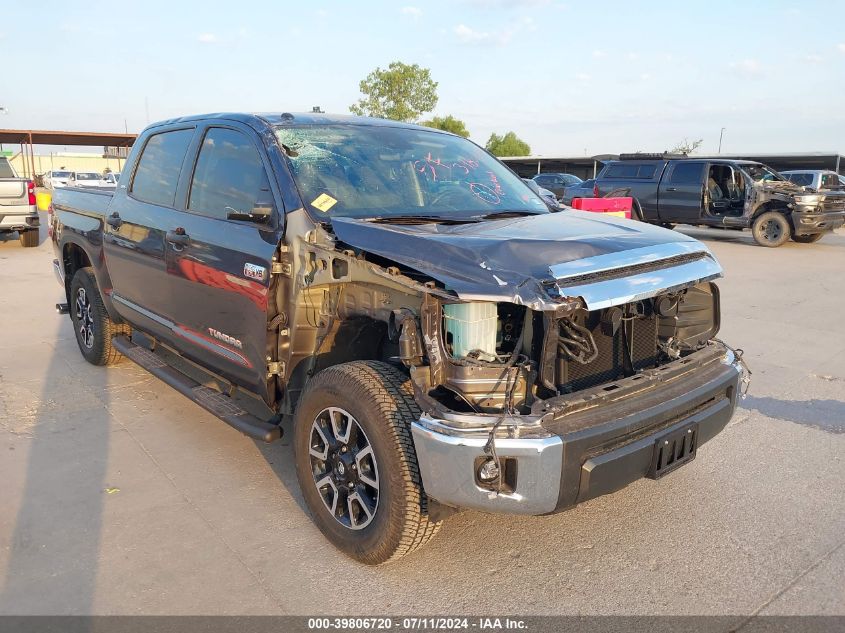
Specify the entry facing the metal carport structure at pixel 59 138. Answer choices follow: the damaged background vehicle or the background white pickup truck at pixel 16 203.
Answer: the background white pickup truck

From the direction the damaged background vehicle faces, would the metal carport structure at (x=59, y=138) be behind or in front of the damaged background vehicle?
behind

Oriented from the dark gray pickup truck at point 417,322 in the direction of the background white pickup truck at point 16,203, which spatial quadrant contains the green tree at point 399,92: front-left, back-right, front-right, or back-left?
front-right

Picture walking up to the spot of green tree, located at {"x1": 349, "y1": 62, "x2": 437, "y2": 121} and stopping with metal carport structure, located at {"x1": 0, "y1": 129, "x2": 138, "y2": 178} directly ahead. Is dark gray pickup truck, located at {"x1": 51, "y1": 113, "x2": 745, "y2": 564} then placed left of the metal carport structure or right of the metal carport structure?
left

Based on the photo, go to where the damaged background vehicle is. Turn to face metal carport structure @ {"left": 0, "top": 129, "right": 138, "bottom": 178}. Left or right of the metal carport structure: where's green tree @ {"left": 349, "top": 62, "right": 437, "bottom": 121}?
right

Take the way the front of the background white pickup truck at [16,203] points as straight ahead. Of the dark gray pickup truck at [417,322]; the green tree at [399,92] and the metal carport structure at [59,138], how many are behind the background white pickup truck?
1

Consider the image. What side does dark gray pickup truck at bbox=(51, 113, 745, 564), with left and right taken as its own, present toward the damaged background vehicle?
left

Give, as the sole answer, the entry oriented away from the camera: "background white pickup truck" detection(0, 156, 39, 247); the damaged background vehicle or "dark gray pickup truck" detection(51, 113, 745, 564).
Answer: the background white pickup truck

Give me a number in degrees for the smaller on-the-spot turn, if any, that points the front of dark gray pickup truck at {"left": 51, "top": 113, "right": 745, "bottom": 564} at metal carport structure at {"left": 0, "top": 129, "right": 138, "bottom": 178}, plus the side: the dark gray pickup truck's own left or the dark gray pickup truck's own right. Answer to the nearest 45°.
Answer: approximately 180°

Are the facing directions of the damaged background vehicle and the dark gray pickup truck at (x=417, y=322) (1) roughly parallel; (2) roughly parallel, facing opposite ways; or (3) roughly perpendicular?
roughly parallel

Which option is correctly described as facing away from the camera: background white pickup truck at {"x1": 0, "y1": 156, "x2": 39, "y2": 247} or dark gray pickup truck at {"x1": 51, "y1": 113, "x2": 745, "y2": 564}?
the background white pickup truck

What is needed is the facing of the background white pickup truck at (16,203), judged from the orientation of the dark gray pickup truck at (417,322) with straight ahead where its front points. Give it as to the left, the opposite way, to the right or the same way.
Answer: the opposite way

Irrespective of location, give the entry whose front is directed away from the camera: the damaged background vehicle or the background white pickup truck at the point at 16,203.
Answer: the background white pickup truck

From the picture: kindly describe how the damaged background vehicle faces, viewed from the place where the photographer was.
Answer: facing the viewer and to the right of the viewer

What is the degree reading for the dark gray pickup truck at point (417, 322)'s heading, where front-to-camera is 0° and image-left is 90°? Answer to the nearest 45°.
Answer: approximately 315°

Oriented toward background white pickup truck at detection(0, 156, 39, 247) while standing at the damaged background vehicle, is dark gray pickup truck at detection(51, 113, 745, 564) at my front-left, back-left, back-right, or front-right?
front-left

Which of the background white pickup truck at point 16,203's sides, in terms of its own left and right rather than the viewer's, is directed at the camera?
back

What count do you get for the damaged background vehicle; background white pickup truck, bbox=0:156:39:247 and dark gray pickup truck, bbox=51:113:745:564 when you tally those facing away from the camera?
1

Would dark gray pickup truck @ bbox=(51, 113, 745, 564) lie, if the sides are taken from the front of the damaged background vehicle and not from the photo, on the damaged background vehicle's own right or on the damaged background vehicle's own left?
on the damaged background vehicle's own right
